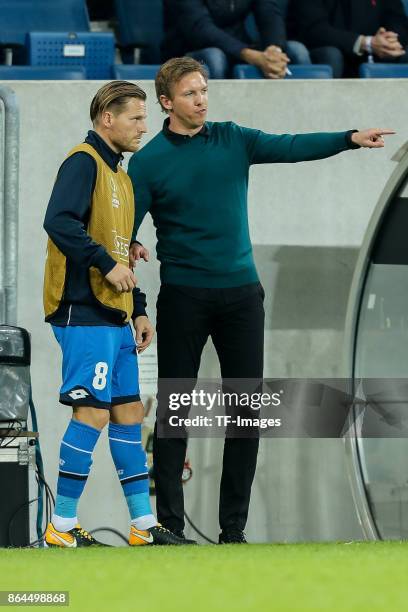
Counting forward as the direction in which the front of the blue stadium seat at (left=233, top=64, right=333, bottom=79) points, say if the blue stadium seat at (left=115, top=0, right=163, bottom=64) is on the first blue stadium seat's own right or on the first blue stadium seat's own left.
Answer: on the first blue stadium seat's own right

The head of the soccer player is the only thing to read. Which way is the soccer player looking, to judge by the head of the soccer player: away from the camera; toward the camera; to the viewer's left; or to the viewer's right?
to the viewer's right

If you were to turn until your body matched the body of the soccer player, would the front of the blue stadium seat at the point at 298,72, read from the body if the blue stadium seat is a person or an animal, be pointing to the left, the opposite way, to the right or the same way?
to the right

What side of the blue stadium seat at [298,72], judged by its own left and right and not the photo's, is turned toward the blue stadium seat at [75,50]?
right

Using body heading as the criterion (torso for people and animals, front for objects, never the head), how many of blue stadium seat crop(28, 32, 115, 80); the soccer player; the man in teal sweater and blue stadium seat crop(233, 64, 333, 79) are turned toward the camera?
3

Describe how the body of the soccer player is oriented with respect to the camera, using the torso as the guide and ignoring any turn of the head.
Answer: to the viewer's right

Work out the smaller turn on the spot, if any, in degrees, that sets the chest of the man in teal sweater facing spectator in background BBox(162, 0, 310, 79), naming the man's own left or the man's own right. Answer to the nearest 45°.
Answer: approximately 180°

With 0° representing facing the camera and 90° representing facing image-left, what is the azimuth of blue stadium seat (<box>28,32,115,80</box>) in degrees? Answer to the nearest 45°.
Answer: approximately 0°

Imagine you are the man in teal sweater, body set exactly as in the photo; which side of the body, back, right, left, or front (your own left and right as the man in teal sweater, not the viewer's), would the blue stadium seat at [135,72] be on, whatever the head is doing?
back
